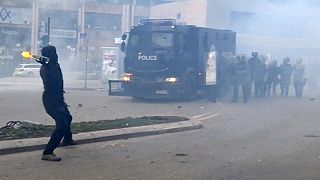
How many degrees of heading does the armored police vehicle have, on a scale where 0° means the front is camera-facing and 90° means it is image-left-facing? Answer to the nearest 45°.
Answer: approximately 45°

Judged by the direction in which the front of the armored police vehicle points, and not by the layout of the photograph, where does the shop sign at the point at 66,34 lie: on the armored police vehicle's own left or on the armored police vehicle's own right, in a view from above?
on the armored police vehicle's own right

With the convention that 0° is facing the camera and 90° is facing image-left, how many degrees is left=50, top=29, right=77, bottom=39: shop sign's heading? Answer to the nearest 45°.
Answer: approximately 0°

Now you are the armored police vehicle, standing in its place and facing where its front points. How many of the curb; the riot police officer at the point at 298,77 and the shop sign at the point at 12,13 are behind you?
1

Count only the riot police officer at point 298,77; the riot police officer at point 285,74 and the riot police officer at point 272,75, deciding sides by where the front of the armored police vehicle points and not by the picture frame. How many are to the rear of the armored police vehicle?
3

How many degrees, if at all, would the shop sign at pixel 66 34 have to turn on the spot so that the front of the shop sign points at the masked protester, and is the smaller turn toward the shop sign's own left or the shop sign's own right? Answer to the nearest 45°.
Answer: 0° — it already faces them

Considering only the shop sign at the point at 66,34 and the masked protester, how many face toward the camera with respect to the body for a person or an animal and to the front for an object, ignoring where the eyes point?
1

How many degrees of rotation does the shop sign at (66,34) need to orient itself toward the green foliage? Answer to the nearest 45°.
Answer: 0° — it already faces it
